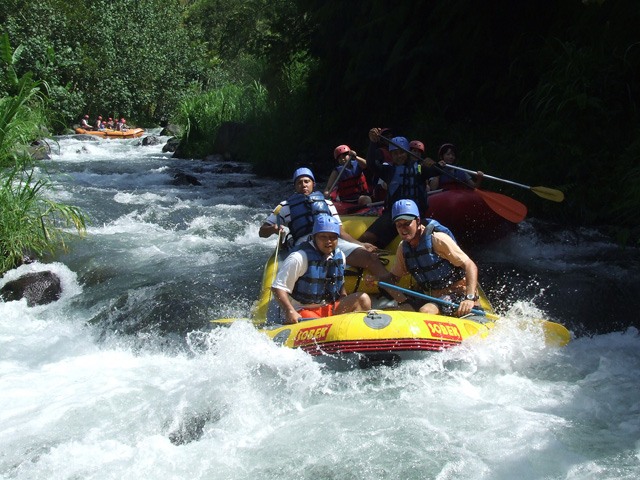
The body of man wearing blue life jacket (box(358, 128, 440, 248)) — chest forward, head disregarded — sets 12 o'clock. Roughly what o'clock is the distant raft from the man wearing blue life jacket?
The distant raft is roughly at 5 o'clock from the man wearing blue life jacket.

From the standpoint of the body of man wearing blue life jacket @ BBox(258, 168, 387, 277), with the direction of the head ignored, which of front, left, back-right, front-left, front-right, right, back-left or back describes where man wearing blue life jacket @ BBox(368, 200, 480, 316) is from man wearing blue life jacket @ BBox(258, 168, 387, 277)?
front-left

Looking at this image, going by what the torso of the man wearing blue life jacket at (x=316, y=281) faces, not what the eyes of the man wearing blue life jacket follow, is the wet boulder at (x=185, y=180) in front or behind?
behind

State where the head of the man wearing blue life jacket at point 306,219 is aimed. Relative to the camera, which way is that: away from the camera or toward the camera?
toward the camera

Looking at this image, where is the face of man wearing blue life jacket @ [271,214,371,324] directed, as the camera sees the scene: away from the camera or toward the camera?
toward the camera

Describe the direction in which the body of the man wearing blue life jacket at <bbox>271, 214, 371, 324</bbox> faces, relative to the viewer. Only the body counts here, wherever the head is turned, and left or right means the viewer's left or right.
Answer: facing the viewer and to the right of the viewer

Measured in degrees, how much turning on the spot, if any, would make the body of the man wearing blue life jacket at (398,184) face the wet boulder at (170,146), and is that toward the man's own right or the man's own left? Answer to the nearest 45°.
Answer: approximately 135° to the man's own right

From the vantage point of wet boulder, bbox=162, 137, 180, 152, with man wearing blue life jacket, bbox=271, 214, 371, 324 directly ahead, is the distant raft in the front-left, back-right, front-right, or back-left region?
back-right

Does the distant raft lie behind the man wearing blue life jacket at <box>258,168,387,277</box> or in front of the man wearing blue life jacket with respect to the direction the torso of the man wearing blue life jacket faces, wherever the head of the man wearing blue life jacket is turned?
behind

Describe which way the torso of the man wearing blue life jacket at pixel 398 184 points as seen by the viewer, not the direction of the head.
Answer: toward the camera

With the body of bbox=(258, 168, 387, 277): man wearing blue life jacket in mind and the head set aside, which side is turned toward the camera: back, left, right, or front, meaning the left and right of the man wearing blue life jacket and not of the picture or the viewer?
front

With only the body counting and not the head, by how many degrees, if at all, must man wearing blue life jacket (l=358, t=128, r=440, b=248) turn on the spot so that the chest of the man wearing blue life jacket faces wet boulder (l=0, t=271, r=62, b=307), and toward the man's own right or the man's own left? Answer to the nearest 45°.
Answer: approximately 90° to the man's own right

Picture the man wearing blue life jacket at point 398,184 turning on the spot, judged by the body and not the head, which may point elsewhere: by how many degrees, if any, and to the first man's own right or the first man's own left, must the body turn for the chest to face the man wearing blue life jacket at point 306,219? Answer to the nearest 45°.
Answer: approximately 45° to the first man's own right

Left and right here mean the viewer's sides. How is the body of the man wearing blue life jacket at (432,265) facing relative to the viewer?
facing the viewer and to the left of the viewer

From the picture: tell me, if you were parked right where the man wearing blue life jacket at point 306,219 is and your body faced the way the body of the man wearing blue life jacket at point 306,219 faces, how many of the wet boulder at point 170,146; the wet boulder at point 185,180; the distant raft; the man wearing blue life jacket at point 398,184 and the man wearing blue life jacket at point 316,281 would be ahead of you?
1

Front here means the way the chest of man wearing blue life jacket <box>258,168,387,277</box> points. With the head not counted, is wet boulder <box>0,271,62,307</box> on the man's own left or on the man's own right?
on the man's own right

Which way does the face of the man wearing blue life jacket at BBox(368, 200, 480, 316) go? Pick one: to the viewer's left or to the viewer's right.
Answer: to the viewer's left

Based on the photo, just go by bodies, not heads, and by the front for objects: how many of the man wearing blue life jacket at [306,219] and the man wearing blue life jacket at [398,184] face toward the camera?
2
